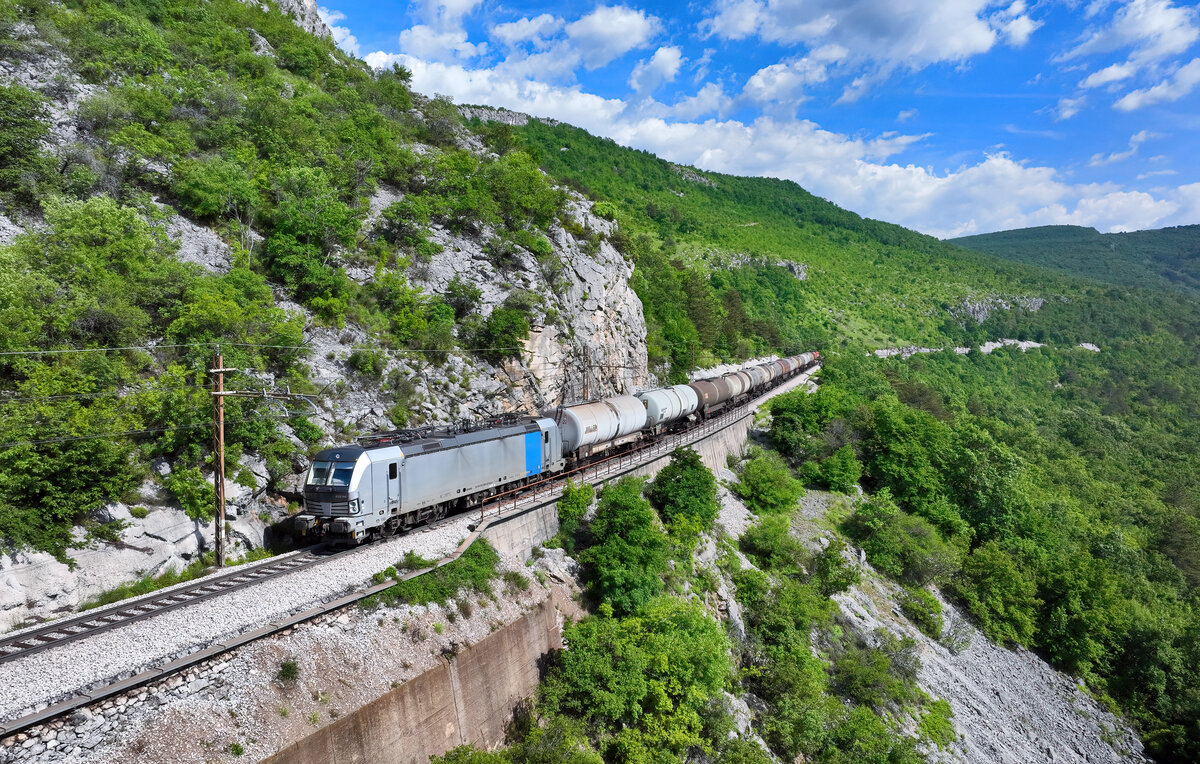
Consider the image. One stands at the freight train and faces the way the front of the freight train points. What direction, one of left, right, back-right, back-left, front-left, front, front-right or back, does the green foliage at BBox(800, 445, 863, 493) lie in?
back

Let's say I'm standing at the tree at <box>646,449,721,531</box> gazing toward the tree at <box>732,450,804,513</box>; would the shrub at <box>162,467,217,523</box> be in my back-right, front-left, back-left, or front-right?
back-left

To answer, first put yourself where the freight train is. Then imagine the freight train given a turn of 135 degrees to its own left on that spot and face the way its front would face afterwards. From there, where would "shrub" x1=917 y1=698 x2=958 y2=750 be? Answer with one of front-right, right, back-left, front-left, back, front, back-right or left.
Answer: front

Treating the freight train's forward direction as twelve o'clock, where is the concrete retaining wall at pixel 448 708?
The concrete retaining wall is roughly at 10 o'clock from the freight train.

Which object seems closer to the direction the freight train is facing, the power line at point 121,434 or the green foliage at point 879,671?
the power line

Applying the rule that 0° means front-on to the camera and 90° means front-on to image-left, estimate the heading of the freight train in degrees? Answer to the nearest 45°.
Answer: approximately 45°

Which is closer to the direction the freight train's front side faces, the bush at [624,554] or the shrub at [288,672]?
the shrub

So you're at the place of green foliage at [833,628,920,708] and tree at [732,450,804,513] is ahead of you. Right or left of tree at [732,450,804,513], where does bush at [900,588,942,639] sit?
right

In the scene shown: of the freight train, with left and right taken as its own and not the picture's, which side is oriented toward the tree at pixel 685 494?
back

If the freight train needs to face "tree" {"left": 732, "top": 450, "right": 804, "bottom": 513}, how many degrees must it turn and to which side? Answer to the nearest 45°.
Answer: approximately 180°
